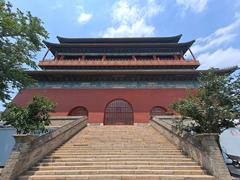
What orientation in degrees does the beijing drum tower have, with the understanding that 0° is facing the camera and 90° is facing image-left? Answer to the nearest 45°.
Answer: approximately 0°

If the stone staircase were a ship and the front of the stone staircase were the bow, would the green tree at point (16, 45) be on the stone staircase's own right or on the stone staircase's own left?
on the stone staircase's own right

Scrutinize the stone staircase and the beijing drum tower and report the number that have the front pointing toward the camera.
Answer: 2

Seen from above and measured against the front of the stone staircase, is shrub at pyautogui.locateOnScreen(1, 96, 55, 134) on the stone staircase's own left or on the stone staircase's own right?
on the stone staircase's own right

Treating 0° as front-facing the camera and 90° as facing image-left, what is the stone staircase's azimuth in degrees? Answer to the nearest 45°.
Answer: approximately 0°

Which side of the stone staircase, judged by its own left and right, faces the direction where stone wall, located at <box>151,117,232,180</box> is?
left

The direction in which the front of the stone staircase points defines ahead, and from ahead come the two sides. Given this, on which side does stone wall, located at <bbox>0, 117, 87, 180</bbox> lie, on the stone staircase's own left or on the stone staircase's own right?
on the stone staircase's own right

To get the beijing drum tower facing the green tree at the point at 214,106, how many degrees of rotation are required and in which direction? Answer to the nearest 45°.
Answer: approximately 45° to its left
